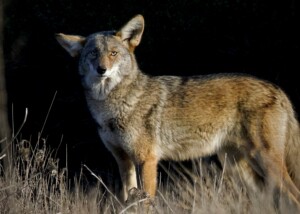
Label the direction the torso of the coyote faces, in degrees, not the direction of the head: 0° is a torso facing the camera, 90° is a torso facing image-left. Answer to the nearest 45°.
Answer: approximately 90°
